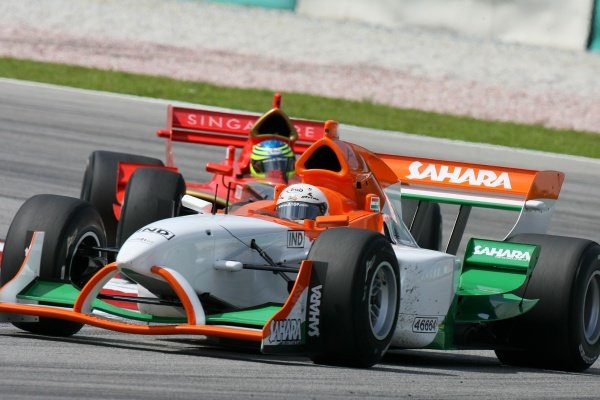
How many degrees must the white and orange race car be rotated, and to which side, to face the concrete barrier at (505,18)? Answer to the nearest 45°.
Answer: approximately 135° to its right

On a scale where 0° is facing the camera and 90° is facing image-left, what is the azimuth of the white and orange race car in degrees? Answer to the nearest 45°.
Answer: approximately 45°

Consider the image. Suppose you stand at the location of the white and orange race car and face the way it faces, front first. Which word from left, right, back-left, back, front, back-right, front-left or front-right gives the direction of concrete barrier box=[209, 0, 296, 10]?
back-right
